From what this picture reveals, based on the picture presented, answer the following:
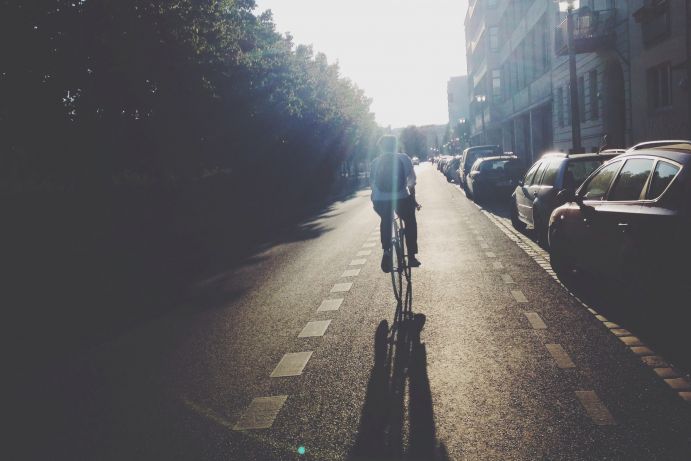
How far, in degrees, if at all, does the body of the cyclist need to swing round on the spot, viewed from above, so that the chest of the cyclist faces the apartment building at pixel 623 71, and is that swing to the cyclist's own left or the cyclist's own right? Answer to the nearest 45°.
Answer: approximately 45° to the cyclist's own right

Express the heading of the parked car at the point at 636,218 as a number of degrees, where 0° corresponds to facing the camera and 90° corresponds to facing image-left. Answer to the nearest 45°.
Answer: approximately 135°

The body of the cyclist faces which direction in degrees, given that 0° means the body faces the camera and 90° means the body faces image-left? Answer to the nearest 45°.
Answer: approximately 180°

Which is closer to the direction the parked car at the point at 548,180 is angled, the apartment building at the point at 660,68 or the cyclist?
the apartment building

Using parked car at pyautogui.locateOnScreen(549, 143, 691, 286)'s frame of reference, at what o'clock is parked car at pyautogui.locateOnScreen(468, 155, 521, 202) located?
parked car at pyautogui.locateOnScreen(468, 155, 521, 202) is roughly at 1 o'clock from parked car at pyautogui.locateOnScreen(549, 143, 691, 286).

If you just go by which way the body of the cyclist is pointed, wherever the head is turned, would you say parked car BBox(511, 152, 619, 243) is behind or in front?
in front

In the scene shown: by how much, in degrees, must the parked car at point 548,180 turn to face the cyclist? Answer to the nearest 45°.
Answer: approximately 90° to its left

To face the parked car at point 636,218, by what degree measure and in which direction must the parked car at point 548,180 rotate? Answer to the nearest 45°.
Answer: approximately 135° to its left

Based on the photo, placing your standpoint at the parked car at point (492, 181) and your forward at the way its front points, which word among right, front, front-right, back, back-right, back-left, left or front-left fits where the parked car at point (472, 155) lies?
front-right

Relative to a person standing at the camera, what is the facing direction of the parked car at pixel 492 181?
facing away from the viewer and to the left of the viewer

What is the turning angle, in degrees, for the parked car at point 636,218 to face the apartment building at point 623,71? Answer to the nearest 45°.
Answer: approximately 45° to its right

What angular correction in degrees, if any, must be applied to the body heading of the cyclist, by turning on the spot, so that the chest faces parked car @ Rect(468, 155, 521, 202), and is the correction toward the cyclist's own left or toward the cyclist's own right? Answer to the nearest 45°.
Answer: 0° — they already face it

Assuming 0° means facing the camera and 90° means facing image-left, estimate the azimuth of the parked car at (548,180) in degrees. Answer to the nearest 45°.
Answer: approximately 135°

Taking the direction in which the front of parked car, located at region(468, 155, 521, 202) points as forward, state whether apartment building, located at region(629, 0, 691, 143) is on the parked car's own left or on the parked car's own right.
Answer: on the parked car's own right

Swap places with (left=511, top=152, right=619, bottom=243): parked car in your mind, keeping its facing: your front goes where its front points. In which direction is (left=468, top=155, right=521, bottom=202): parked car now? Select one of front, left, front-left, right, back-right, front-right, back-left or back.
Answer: front-right
